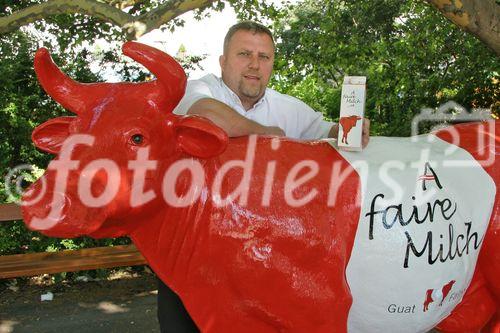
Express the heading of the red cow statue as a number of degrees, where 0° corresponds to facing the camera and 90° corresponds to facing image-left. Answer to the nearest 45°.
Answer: approximately 90°

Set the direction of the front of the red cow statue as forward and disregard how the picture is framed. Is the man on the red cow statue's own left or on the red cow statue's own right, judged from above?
on the red cow statue's own right

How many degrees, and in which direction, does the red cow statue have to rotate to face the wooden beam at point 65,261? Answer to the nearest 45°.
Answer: approximately 45° to its right
